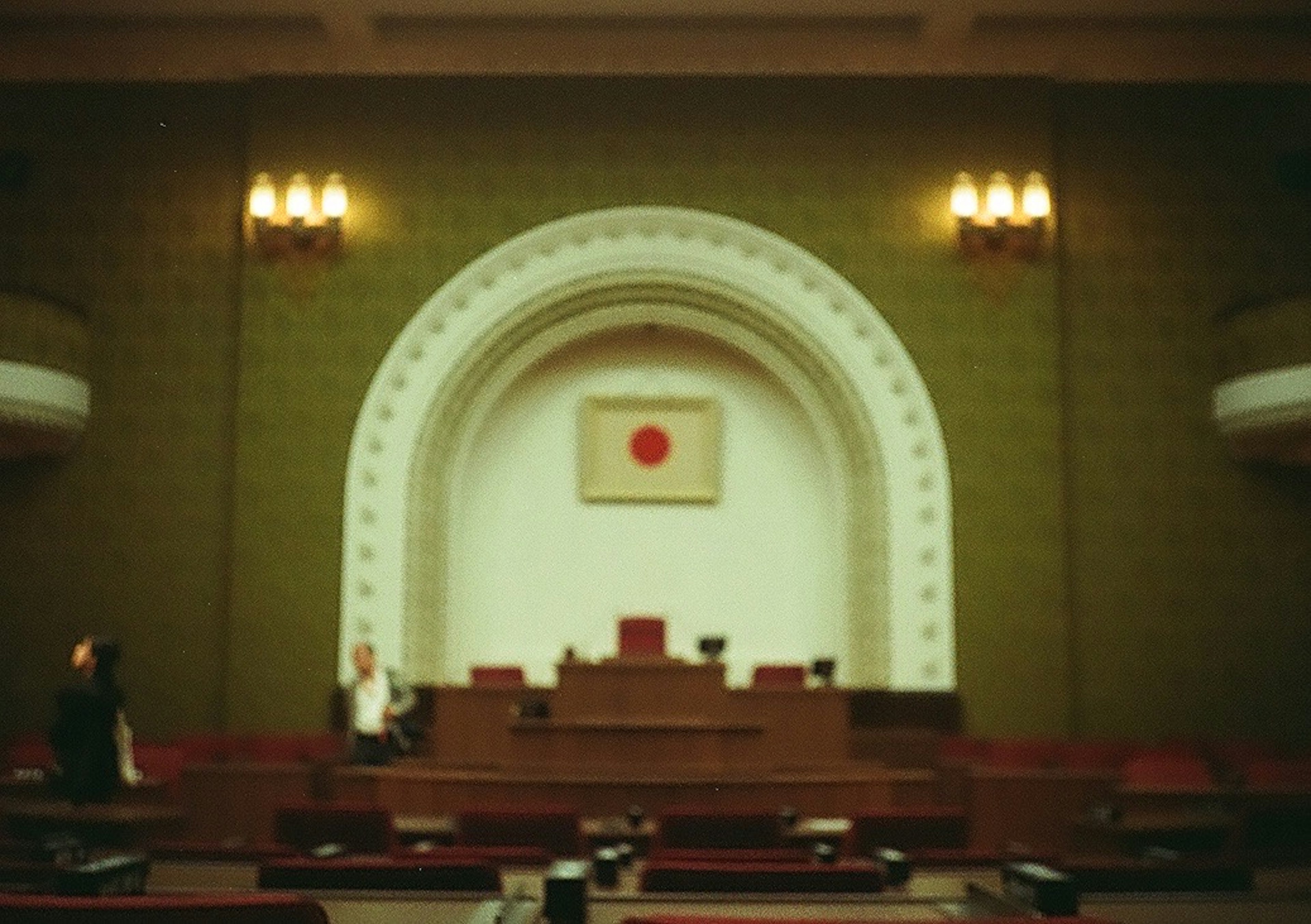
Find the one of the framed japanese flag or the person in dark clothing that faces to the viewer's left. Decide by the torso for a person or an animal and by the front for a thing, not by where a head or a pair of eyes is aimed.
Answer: the person in dark clothing

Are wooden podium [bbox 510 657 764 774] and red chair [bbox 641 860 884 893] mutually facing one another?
yes

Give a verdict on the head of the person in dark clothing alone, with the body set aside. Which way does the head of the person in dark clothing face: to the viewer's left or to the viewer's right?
to the viewer's left

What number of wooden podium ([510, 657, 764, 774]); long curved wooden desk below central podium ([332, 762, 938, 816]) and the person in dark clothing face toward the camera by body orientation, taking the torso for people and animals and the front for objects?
2

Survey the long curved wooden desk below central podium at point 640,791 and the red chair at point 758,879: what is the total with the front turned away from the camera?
1

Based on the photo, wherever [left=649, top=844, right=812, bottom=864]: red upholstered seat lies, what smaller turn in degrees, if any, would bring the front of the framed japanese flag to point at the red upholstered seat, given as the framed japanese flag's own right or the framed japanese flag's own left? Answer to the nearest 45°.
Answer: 0° — it already faces it

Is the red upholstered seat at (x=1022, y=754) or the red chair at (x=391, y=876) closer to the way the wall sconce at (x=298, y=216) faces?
the red chair

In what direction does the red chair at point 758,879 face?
away from the camera

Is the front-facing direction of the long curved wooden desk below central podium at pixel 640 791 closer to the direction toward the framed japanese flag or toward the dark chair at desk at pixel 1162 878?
the dark chair at desk

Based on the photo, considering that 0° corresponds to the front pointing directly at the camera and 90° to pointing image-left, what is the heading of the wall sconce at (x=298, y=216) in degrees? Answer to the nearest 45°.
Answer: approximately 0°
